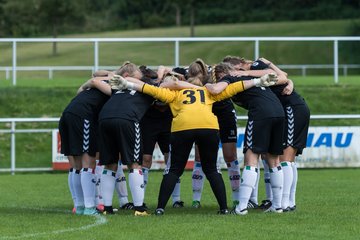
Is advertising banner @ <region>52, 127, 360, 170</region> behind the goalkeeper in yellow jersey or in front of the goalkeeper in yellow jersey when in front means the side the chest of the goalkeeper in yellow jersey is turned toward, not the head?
in front

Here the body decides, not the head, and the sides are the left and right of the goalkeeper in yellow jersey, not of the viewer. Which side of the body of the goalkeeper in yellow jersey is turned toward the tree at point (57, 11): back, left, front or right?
front

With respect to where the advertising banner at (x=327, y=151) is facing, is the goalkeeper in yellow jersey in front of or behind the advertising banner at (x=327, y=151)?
in front

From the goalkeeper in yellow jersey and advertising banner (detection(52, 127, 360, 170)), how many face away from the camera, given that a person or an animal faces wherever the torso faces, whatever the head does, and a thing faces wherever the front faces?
1

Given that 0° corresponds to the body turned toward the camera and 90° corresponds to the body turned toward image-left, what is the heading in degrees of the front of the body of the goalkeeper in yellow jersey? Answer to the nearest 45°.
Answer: approximately 180°

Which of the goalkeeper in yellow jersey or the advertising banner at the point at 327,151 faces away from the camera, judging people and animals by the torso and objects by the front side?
the goalkeeper in yellow jersey

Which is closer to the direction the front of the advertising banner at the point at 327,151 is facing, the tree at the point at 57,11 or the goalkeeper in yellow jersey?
the goalkeeper in yellow jersey

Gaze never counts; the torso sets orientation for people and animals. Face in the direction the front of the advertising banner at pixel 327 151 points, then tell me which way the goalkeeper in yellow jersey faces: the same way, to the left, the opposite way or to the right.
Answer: the opposite way

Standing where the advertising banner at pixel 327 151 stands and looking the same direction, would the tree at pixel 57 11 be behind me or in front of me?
behind

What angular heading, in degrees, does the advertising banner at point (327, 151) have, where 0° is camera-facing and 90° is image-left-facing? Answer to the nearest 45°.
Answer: approximately 0°
